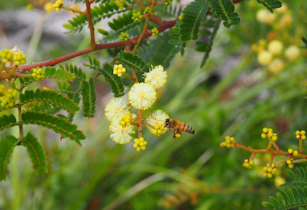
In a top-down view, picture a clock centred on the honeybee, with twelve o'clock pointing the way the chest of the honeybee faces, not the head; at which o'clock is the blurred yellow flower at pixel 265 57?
The blurred yellow flower is roughly at 4 o'clock from the honeybee.

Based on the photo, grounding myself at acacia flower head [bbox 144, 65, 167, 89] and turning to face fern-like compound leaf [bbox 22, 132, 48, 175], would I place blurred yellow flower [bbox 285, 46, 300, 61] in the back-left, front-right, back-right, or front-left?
back-right

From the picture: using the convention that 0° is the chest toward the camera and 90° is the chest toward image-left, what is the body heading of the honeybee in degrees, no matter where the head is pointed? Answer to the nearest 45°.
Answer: approximately 90°

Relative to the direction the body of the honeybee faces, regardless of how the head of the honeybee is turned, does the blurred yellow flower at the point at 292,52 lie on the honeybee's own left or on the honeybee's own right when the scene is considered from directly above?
on the honeybee's own right
